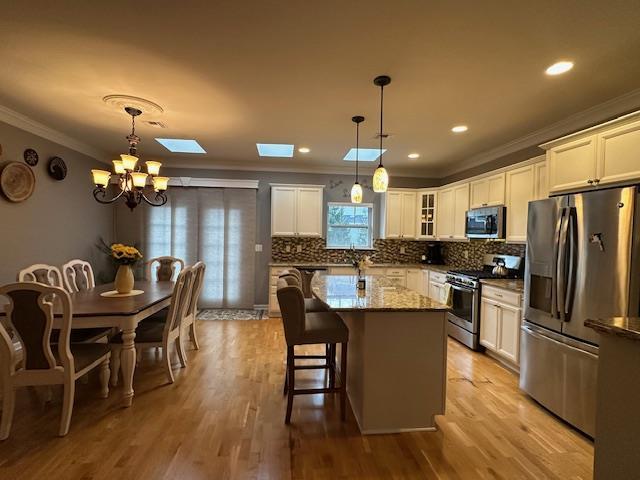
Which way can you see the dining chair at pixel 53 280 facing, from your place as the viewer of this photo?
facing the viewer and to the right of the viewer

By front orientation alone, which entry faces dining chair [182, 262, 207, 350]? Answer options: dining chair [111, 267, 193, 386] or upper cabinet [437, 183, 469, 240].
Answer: the upper cabinet

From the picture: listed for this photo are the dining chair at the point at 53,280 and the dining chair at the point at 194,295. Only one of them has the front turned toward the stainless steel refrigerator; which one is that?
the dining chair at the point at 53,280

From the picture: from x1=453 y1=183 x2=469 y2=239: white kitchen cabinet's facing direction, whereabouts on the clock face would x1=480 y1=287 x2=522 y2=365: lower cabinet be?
The lower cabinet is roughly at 10 o'clock from the white kitchen cabinet.

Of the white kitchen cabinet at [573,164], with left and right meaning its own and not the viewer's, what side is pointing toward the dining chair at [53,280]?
front

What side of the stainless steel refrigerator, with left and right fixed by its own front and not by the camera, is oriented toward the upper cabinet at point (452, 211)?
right

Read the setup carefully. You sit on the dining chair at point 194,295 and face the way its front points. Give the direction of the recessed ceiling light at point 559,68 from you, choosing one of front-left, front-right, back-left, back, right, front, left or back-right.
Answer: back-left

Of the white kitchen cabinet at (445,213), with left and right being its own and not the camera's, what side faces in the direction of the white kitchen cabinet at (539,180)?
left

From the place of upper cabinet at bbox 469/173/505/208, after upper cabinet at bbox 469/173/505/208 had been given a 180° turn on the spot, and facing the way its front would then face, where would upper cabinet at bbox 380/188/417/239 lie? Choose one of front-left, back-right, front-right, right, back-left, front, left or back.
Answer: left

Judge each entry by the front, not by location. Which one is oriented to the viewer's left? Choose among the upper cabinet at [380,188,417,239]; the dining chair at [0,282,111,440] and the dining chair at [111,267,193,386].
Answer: the dining chair at [111,267,193,386]

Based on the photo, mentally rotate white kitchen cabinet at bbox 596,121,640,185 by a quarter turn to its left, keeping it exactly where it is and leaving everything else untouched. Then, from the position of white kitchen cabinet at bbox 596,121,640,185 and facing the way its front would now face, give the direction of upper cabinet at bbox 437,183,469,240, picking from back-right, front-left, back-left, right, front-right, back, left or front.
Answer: back

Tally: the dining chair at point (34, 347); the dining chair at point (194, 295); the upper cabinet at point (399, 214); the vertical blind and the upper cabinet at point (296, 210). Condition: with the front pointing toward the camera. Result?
3

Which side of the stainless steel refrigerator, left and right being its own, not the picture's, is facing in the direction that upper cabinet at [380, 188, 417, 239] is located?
right
